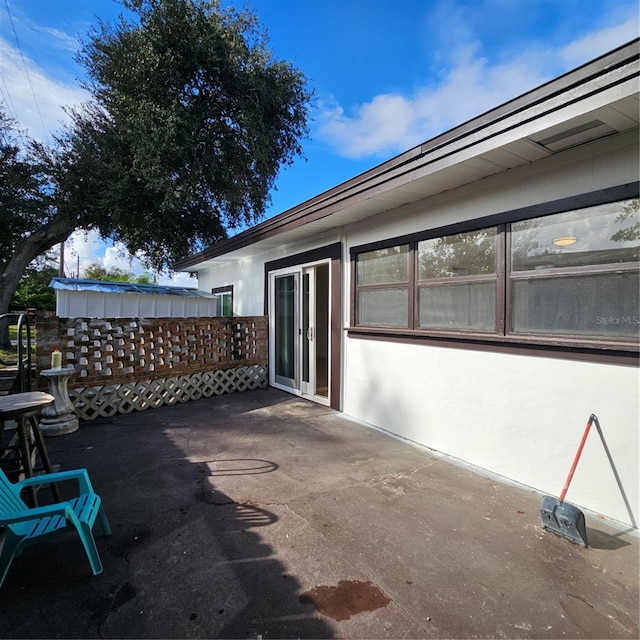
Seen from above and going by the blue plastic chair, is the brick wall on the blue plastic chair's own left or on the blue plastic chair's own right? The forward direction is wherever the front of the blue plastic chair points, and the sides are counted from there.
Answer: on the blue plastic chair's own left

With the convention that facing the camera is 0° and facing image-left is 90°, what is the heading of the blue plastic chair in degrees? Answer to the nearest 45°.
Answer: approximately 270°

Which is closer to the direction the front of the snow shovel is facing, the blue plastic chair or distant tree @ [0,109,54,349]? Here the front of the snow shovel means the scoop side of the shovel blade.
the blue plastic chair

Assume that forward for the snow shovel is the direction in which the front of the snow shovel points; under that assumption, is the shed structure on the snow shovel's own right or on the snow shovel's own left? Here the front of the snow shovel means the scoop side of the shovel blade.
on the snow shovel's own right

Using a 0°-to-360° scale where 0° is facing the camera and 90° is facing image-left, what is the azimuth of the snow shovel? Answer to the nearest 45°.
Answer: approximately 45°

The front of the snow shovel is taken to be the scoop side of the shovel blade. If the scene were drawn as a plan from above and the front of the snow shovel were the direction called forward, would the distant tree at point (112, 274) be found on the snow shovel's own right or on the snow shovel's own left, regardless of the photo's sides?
on the snow shovel's own right

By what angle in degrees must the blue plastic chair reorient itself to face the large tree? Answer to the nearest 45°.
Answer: approximately 90° to its left

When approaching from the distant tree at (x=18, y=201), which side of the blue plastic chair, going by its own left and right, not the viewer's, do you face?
left
